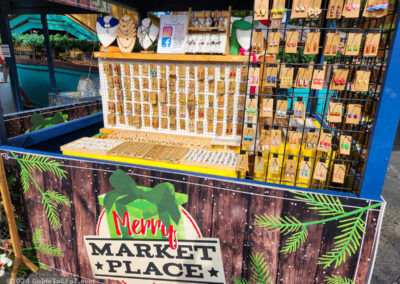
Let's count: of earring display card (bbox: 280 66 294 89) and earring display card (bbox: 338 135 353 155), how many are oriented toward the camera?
2

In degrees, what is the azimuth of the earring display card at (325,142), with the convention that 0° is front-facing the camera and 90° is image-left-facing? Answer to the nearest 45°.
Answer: approximately 0°

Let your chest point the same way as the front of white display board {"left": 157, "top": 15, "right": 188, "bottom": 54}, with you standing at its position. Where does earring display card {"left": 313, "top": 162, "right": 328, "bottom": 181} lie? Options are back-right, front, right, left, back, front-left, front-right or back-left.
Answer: front-left

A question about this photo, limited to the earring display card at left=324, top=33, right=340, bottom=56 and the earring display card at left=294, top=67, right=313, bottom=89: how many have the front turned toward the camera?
2

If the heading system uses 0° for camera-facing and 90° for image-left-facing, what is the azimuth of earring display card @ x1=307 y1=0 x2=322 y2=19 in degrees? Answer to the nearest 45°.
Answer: approximately 0°
